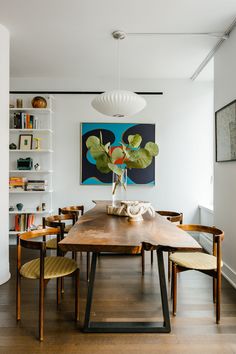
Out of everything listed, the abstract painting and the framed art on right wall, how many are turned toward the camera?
1

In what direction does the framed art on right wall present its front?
to the viewer's left

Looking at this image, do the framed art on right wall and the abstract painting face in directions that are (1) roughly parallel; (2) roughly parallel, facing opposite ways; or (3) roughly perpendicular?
roughly perpendicular

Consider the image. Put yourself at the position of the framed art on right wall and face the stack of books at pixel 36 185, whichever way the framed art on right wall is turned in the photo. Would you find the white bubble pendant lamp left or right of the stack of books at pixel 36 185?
left

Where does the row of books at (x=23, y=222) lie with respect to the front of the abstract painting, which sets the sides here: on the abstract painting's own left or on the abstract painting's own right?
on the abstract painting's own right

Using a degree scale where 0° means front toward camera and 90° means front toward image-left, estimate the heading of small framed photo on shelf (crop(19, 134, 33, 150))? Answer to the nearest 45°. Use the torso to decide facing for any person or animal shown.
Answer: approximately 0°
